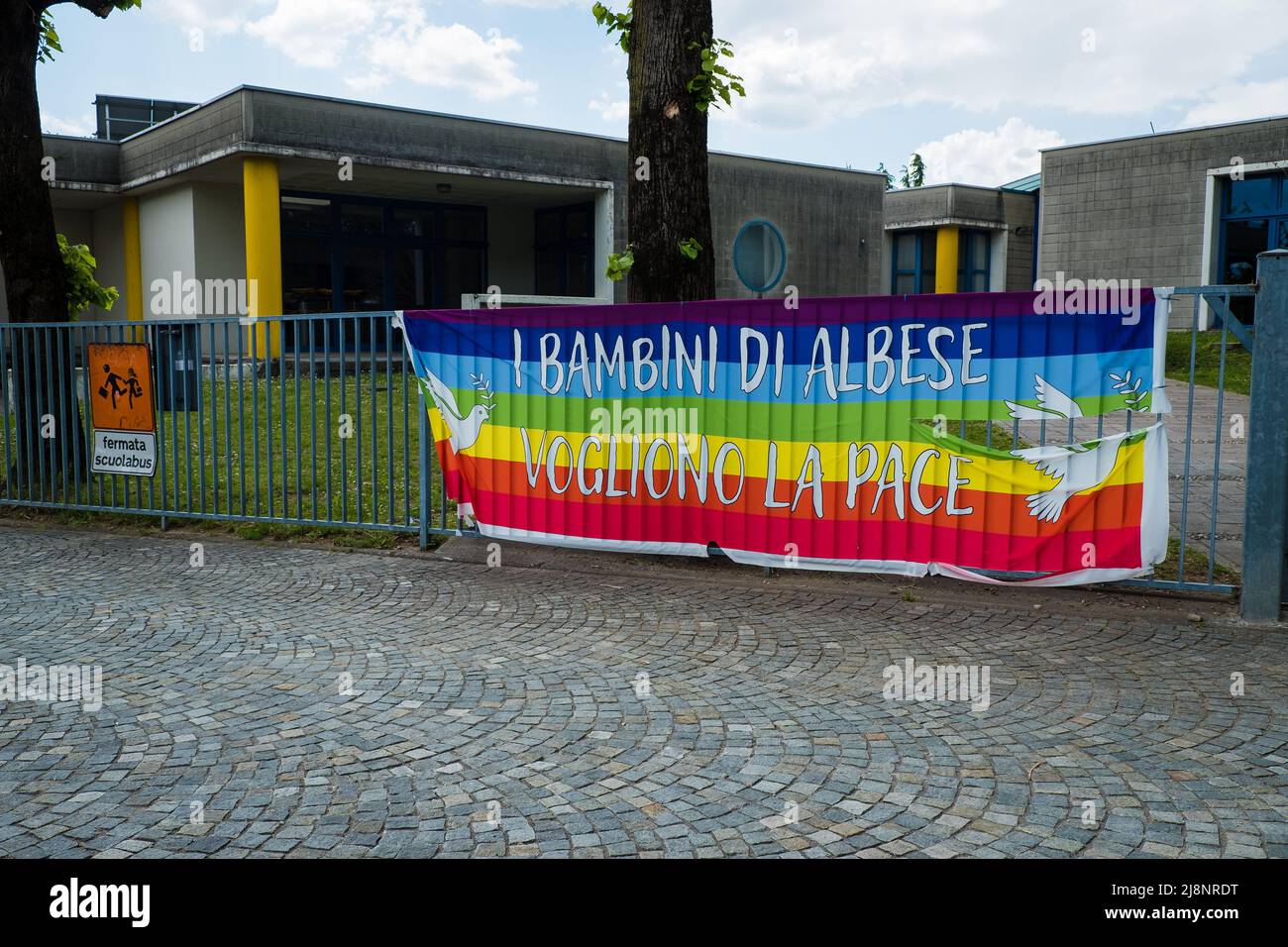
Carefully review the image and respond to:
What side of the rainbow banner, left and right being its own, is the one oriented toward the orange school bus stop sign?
right

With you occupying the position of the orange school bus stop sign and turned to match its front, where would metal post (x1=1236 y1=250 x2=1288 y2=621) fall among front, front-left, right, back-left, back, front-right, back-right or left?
front-left

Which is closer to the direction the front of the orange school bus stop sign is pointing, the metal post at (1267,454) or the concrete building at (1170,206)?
the metal post

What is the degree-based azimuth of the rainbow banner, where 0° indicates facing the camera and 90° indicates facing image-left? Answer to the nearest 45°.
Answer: approximately 0°

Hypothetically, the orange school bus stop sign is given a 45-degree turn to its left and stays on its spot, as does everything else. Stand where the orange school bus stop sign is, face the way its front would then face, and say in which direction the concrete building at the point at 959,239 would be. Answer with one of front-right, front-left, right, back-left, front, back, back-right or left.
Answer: left

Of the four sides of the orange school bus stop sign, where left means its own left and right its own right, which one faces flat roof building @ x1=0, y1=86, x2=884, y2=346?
back

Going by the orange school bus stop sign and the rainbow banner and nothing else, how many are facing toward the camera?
2

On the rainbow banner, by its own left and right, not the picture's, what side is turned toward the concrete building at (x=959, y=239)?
back

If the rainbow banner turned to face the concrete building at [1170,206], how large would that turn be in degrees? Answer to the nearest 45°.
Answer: approximately 135° to its left

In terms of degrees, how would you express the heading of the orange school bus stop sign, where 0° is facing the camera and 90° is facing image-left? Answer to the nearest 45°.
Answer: approximately 0°

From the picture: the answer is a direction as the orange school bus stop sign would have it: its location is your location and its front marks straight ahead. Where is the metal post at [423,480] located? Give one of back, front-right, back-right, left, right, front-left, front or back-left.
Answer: front-left

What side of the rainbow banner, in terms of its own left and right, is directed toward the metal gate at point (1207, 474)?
left
